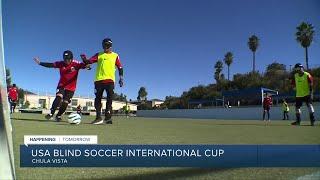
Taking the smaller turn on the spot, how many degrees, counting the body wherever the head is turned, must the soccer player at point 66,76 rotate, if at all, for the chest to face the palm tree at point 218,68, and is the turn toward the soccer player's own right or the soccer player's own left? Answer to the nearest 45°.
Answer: approximately 90° to the soccer player's own left

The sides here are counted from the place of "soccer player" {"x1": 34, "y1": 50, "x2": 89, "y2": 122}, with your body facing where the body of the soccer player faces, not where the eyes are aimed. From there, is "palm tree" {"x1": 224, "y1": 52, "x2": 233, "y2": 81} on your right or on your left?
on your left

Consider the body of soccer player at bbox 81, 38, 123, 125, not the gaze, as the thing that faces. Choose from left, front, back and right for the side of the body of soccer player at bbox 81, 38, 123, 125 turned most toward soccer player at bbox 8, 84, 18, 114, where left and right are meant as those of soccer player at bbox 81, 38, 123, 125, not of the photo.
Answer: right

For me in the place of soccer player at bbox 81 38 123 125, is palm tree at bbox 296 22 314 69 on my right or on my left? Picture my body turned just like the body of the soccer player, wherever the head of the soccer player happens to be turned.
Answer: on my left

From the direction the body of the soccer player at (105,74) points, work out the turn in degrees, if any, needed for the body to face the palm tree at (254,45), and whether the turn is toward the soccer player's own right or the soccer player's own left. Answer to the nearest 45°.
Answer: approximately 90° to the soccer player's own left

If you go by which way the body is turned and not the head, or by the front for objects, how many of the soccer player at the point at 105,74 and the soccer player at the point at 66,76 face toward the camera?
2
